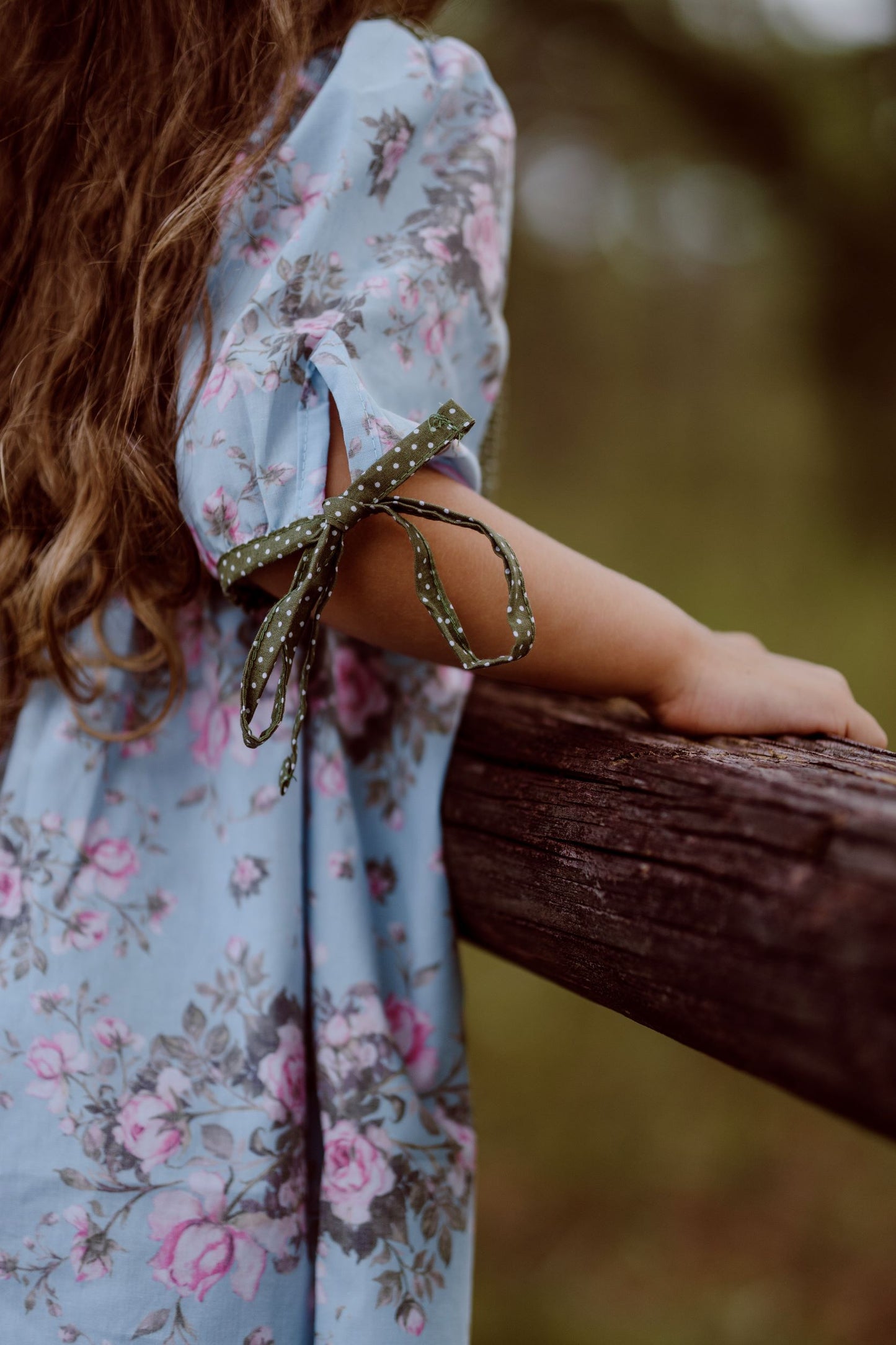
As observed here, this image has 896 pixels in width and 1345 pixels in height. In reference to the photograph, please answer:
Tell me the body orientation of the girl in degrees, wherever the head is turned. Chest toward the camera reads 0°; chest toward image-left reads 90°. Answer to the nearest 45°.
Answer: approximately 225°
